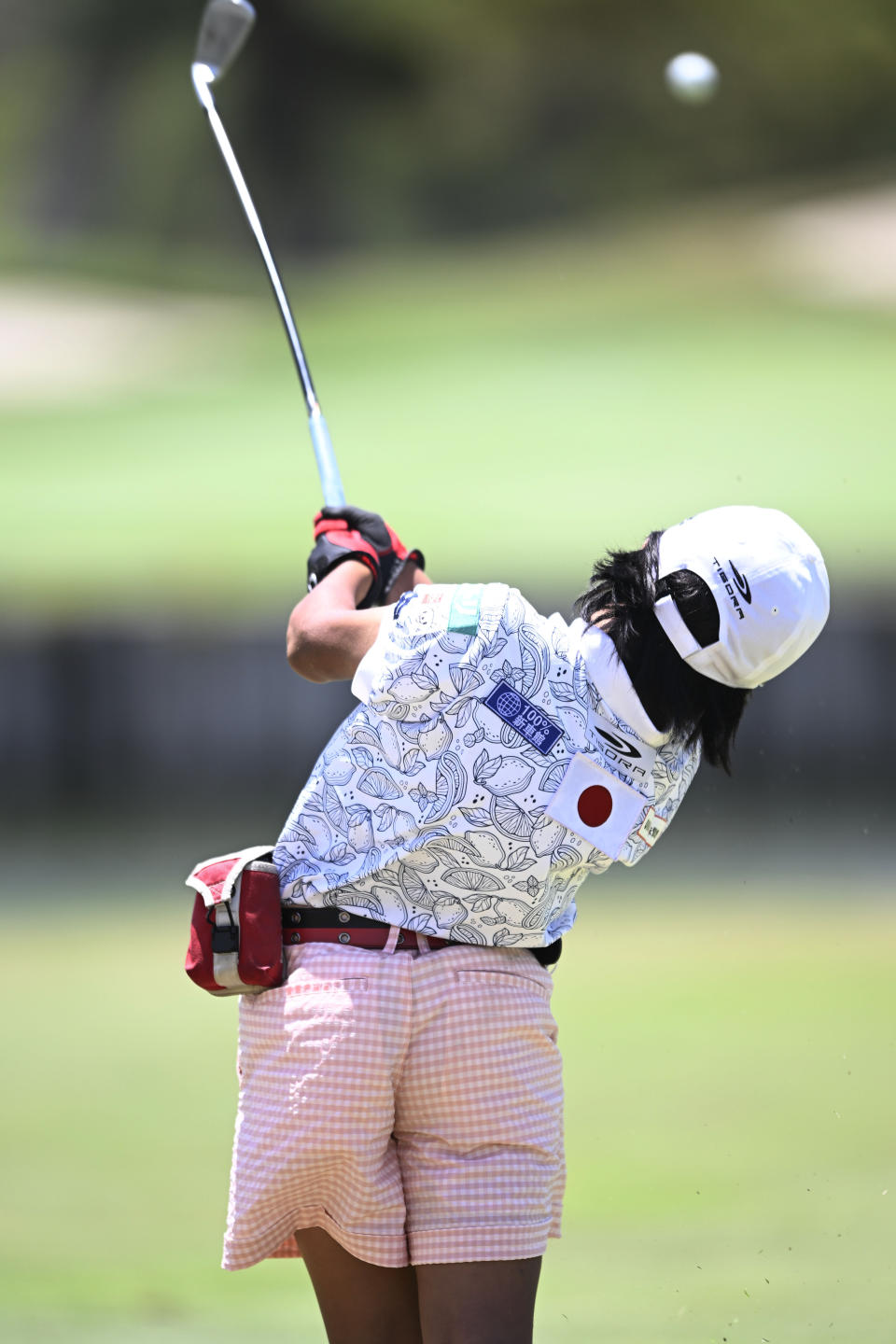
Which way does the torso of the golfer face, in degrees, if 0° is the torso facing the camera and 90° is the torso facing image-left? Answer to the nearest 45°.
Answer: approximately 180°

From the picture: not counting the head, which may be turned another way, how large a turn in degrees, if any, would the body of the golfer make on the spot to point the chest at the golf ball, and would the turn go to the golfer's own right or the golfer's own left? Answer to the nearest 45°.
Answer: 0° — they already face it

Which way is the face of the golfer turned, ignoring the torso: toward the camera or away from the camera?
away from the camera
